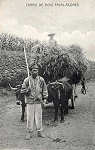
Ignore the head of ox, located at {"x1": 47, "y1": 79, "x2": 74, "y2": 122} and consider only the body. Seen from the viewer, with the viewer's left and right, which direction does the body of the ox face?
facing the viewer and to the left of the viewer

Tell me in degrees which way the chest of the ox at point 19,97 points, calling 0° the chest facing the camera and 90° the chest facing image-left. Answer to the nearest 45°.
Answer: approximately 45°

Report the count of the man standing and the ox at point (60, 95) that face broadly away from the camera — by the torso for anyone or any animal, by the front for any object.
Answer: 0

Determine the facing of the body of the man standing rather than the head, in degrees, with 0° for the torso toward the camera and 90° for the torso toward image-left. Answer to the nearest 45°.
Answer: approximately 0°
